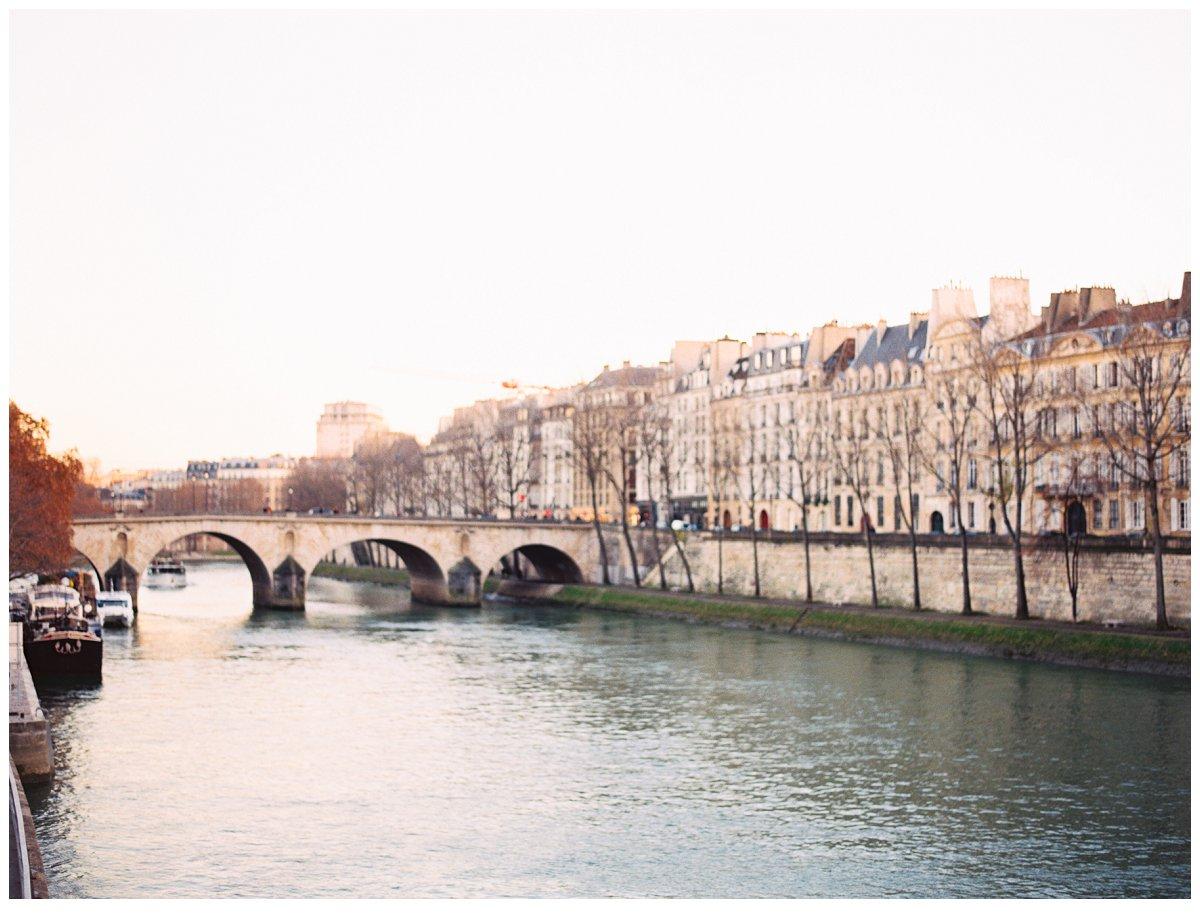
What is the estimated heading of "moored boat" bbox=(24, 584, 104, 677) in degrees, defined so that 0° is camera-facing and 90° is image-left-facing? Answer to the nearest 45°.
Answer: approximately 0°

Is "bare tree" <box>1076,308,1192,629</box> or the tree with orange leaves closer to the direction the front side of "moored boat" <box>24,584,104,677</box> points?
the bare tree

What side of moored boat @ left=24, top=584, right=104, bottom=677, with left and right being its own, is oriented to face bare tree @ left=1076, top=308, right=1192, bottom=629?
left

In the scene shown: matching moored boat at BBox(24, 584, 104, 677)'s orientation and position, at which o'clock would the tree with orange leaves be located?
The tree with orange leaves is roughly at 6 o'clock from the moored boat.
